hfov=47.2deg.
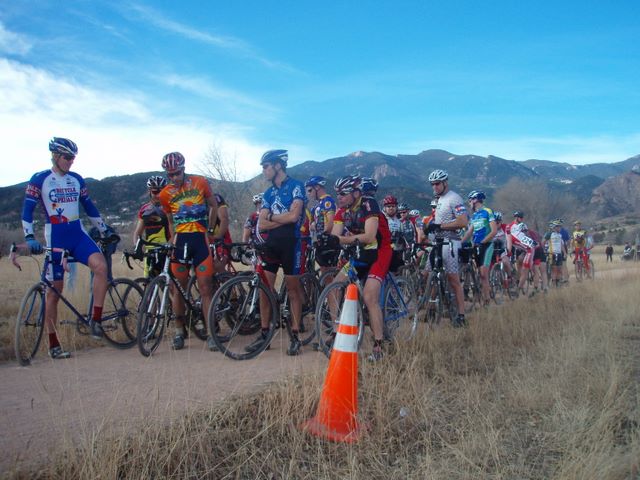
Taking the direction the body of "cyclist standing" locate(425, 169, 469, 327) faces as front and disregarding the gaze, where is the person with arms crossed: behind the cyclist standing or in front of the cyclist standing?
in front

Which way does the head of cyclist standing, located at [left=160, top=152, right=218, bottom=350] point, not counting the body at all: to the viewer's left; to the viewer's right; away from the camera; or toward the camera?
toward the camera

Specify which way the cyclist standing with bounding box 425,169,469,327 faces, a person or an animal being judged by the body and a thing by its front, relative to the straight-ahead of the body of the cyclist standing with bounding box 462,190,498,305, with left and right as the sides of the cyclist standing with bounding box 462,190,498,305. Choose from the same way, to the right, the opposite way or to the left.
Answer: the same way

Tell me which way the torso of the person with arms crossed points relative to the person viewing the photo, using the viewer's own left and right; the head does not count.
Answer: facing the viewer and to the left of the viewer

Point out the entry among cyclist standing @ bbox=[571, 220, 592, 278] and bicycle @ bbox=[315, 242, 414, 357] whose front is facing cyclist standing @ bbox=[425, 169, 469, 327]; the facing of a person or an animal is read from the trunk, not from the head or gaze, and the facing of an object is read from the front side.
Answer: cyclist standing @ bbox=[571, 220, 592, 278]

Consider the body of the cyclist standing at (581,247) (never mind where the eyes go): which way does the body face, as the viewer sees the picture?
toward the camera

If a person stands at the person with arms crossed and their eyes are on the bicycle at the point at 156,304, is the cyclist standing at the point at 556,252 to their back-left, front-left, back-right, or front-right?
back-right

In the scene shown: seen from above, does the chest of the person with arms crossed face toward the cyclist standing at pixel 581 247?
no

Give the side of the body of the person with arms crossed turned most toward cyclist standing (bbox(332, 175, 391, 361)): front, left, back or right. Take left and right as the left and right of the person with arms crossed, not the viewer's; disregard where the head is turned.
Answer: left

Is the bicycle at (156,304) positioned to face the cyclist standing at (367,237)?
no

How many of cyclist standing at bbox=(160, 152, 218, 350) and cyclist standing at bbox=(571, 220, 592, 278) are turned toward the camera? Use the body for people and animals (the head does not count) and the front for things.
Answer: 2

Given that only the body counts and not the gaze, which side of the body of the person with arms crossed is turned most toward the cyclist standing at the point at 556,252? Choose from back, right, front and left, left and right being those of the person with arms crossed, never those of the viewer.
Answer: back

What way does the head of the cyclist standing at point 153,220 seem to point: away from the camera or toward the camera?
toward the camera
